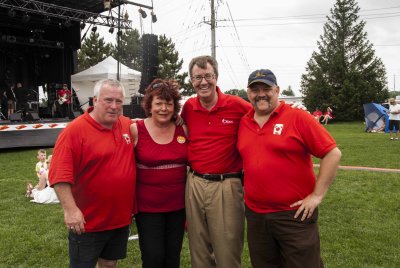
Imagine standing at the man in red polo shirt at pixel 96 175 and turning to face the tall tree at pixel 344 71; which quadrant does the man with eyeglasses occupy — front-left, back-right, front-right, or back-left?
front-right

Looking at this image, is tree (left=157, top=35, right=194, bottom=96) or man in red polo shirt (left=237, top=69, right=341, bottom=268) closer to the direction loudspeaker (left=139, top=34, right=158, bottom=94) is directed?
the man in red polo shirt

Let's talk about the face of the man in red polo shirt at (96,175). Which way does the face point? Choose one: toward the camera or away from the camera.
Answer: toward the camera

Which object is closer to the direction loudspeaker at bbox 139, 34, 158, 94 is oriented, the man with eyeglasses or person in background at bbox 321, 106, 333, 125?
the man with eyeglasses

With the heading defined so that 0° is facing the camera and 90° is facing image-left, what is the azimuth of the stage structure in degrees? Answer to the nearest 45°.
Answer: approximately 315°

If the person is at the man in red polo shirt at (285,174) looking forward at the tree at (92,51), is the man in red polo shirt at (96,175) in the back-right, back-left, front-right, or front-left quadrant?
front-left

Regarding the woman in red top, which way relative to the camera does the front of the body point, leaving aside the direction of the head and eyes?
toward the camera

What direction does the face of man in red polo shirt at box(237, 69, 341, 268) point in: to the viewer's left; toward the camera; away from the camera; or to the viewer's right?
toward the camera

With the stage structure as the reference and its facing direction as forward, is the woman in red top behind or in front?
in front
